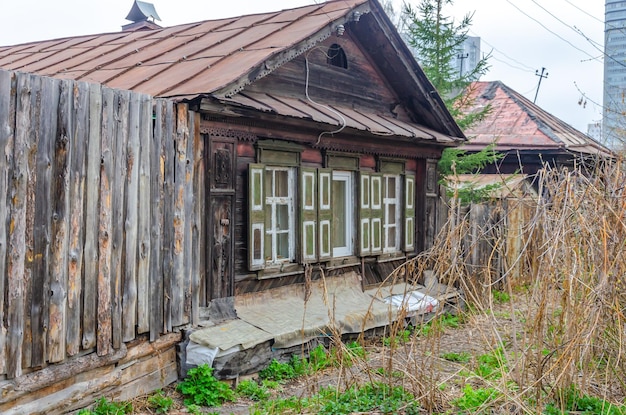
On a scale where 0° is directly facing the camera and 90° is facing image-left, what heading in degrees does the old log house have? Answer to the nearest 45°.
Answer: approximately 315°

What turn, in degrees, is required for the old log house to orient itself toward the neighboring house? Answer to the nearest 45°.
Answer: approximately 90° to its left
